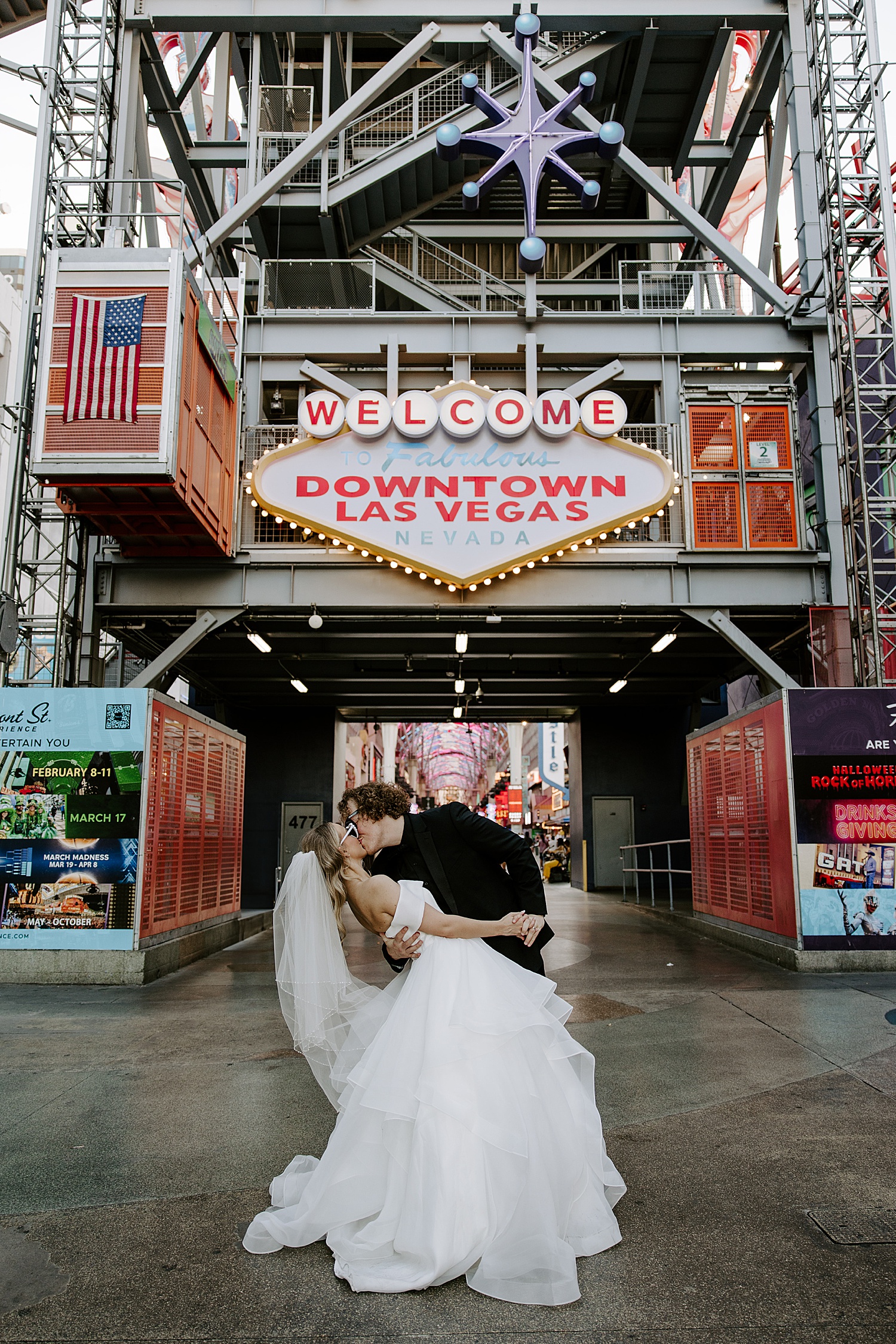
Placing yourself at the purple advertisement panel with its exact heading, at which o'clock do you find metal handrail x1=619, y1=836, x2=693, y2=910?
The metal handrail is roughly at 5 o'clock from the purple advertisement panel.

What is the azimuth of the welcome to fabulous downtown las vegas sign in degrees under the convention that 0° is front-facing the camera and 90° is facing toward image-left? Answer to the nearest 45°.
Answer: approximately 0°

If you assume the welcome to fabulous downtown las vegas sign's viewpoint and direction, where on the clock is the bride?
The bride is roughly at 12 o'clock from the welcome to fabulous downtown las vegas sign.

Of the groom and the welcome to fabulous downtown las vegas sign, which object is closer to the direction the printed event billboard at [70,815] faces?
the groom
